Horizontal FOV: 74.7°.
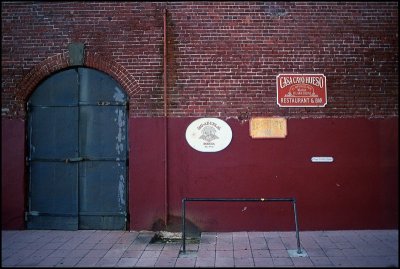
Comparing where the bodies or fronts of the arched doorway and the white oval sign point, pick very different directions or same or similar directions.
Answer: same or similar directions

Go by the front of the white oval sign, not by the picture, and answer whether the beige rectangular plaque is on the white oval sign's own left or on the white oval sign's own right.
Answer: on the white oval sign's own left

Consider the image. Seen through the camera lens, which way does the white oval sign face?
facing the viewer

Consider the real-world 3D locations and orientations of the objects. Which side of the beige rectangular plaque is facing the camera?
front

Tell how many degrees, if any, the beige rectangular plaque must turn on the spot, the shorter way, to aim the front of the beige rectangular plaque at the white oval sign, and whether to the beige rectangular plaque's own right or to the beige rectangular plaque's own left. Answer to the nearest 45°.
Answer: approximately 90° to the beige rectangular plaque's own right

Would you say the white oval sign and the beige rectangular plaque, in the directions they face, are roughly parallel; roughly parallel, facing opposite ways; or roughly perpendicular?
roughly parallel

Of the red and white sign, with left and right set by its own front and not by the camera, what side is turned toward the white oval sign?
right

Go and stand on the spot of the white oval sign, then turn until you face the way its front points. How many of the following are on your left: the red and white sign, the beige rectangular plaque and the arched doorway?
2

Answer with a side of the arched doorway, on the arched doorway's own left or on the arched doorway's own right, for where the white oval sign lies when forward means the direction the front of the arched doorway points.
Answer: on the arched doorway's own left

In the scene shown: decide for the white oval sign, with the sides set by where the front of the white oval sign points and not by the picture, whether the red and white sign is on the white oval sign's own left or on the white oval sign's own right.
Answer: on the white oval sign's own left

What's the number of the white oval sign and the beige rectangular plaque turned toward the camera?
2

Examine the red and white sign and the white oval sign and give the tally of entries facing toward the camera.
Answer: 2

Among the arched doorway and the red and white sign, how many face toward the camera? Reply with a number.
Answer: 2

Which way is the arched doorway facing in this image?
toward the camera
